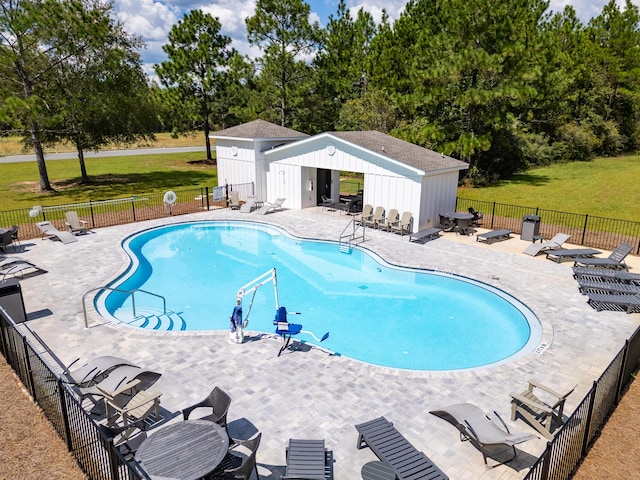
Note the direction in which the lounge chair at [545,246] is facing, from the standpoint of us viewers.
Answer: facing the viewer and to the left of the viewer

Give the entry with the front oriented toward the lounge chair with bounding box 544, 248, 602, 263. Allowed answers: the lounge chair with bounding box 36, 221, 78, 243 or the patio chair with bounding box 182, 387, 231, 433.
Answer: the lounge chair with bounding box 36, 221, 78, 243

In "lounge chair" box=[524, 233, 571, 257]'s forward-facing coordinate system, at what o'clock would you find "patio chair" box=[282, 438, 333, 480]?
The patio chair is roughly at 11 o'clock from the lounge chair.

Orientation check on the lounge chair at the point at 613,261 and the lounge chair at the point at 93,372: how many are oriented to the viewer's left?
1

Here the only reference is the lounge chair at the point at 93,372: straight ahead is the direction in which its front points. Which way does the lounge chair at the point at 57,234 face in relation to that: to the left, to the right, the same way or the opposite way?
to the right

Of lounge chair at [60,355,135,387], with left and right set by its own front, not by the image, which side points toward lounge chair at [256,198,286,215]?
front

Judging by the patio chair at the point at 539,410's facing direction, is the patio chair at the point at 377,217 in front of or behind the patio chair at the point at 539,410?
in front

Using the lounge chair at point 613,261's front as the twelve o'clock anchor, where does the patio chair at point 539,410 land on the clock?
The patio chair is roughly at 9 o'clock from the lounge chair.

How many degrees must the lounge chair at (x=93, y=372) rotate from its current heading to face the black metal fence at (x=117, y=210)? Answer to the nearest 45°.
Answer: approximately 45° to its left

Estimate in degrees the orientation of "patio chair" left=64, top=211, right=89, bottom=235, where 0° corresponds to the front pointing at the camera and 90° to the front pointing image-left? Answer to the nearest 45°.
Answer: approximately 315°

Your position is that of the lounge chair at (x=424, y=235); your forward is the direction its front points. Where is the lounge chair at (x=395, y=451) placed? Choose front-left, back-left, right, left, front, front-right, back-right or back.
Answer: front-left
